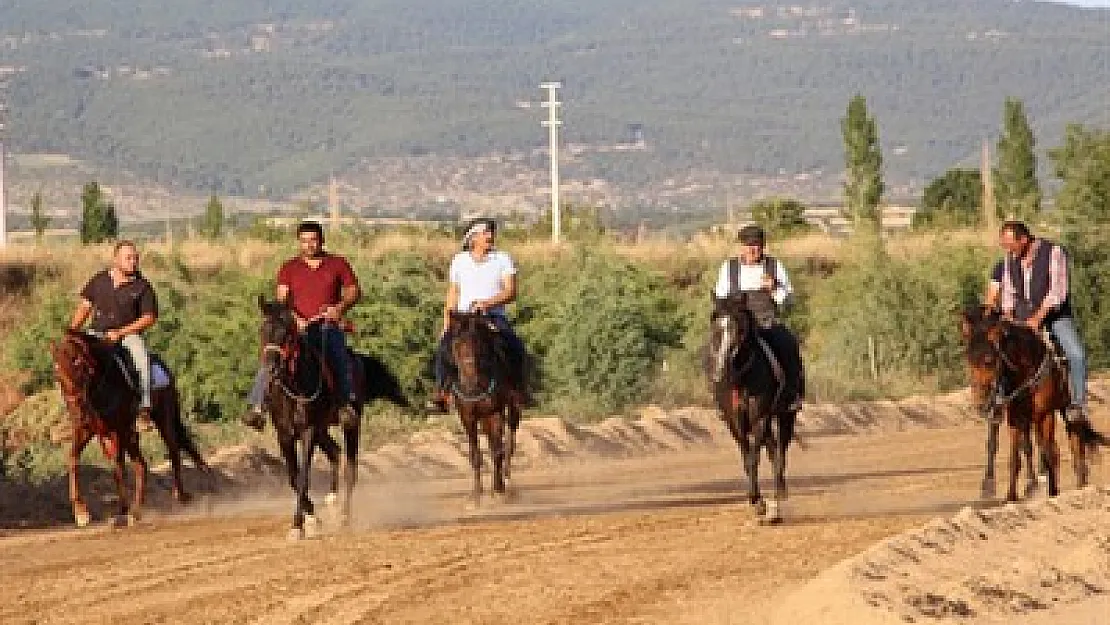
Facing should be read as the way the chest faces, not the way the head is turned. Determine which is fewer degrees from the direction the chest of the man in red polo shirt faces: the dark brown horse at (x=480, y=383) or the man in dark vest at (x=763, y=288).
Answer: the man in dark vest

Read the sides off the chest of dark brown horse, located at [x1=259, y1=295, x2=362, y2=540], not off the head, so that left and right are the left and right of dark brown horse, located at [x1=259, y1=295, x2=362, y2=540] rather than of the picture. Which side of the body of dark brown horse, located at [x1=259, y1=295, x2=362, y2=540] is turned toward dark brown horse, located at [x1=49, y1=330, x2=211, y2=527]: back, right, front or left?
right

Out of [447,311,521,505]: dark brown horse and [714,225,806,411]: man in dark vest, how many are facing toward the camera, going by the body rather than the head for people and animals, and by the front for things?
2

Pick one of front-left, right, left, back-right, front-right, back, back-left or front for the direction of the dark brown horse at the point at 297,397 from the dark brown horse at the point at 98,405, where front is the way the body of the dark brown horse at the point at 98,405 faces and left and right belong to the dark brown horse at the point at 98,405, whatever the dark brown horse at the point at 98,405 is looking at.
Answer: left

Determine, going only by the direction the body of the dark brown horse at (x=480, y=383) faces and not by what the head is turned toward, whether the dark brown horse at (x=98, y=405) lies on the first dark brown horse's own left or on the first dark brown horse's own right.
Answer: on the first dark brown horse's own right

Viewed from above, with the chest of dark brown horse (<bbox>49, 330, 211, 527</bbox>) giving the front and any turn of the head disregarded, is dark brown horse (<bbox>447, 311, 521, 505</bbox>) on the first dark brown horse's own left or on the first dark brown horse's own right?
on the first dark brown horse's own left

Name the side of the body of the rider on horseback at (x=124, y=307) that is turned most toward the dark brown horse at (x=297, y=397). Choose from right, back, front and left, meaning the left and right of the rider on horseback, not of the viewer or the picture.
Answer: left

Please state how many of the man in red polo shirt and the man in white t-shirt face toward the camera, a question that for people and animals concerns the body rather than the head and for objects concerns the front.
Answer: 2

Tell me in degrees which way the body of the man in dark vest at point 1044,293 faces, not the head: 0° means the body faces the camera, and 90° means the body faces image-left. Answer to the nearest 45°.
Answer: approximately 45°
